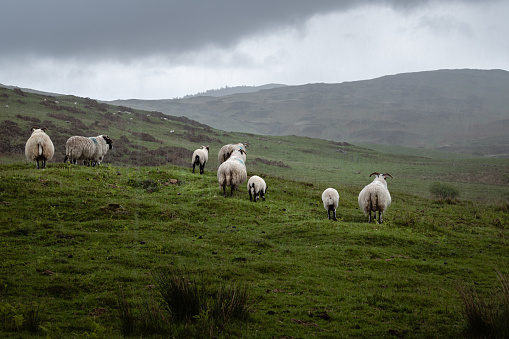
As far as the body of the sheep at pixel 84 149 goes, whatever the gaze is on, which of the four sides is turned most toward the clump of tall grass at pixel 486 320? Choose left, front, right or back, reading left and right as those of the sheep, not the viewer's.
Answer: right

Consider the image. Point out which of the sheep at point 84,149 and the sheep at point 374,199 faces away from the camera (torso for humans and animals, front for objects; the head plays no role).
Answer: the sheep at point 374,199

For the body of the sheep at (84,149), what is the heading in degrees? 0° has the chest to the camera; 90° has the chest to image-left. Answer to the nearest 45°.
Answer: approximately 270°

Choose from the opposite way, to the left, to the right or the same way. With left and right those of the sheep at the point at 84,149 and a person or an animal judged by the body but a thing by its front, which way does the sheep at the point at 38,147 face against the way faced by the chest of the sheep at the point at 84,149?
to the left

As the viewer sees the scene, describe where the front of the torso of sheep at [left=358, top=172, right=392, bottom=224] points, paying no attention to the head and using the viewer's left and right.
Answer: facing away from the viewer

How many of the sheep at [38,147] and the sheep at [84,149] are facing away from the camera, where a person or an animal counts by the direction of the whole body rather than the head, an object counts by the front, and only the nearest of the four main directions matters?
1

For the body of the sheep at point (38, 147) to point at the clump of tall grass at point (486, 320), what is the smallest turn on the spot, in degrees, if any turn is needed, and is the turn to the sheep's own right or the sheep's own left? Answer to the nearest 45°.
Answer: approximately 180°

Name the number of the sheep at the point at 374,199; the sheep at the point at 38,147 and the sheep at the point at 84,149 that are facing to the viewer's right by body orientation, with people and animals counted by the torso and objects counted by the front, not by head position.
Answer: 1

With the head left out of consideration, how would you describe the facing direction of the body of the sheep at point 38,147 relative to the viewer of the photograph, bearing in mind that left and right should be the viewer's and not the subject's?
facing away from the viewer
